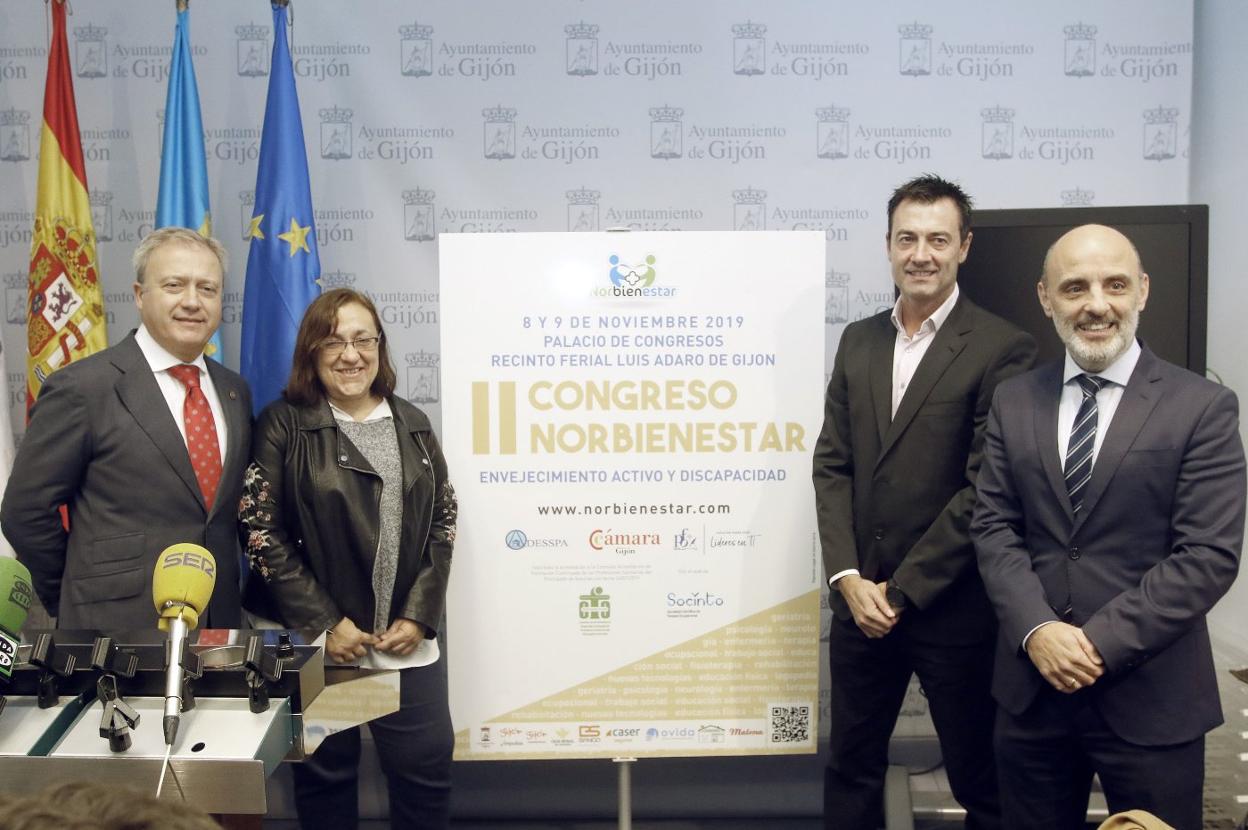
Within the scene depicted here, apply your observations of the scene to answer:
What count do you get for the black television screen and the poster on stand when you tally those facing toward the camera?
2

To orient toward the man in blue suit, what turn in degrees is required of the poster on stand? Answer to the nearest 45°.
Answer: approximately 45° to its left

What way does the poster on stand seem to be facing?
toward the camera

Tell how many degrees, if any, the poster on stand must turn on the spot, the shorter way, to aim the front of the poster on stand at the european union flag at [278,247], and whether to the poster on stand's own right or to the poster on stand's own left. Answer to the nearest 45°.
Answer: approximately 90° to the poster on stand's own right

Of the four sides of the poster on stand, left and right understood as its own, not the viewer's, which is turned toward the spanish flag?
right

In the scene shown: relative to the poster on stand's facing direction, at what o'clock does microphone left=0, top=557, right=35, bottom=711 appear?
The microphone is roughly at 1 o'clock from the poster on stand.

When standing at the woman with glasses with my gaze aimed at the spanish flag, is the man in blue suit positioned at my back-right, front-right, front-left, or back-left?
back-right

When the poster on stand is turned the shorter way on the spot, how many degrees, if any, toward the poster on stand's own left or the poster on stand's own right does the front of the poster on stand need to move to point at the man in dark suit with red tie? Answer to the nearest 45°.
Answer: approximately 90° to the poster on stand's own right
